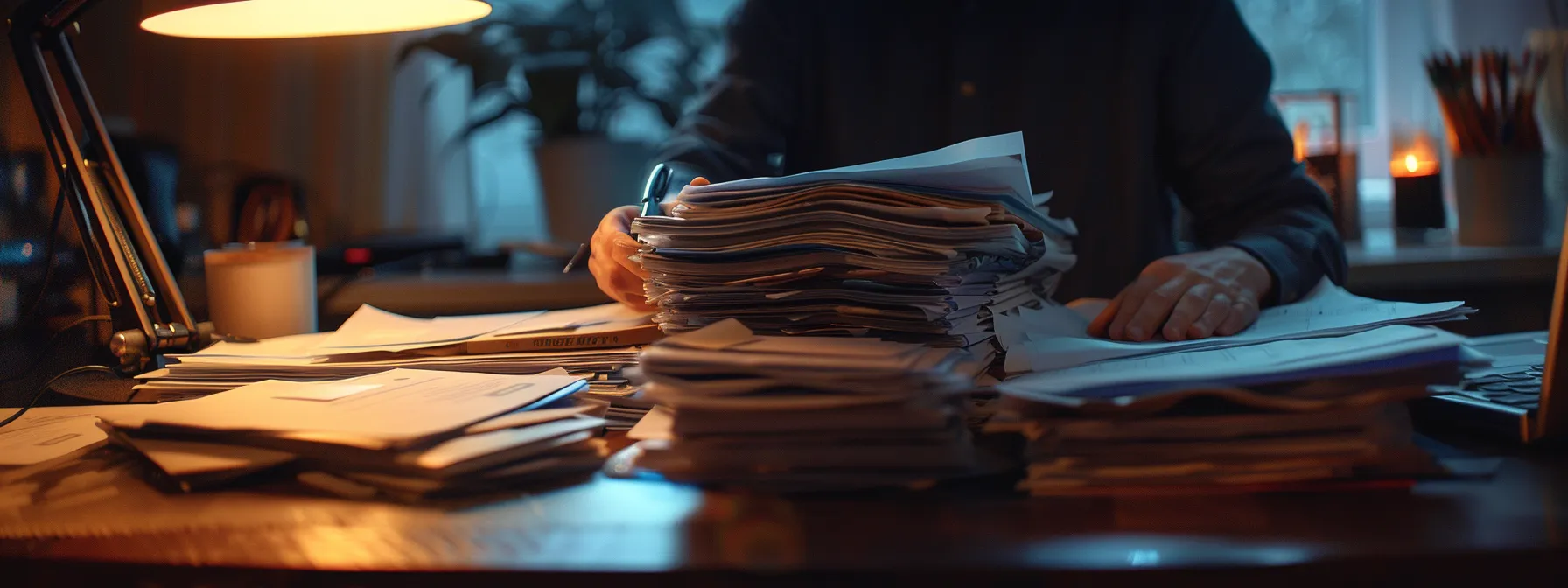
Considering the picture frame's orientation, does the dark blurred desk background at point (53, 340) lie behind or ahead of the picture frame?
ahead

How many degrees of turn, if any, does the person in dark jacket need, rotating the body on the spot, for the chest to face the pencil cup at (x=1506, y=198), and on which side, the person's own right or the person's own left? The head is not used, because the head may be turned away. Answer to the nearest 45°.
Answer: approximately 135° to the person's own left

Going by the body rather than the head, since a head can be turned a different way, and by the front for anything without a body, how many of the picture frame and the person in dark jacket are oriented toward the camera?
2

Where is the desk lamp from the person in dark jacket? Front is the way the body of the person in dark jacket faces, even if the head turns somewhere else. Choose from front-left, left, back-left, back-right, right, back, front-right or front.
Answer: front-right

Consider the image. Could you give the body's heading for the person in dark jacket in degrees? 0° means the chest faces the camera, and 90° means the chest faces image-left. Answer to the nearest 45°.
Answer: approximately 0°

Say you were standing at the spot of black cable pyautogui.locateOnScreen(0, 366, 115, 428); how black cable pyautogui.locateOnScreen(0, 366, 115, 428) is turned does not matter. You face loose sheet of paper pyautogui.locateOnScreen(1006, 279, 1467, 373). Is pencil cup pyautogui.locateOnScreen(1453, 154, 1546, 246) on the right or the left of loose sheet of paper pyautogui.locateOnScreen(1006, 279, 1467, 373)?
left

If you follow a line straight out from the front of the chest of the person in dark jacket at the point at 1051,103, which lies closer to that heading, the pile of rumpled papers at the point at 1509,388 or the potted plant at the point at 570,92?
the pile of rumpled papers

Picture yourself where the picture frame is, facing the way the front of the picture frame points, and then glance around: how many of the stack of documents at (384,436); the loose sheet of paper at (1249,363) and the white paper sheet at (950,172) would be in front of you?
3
